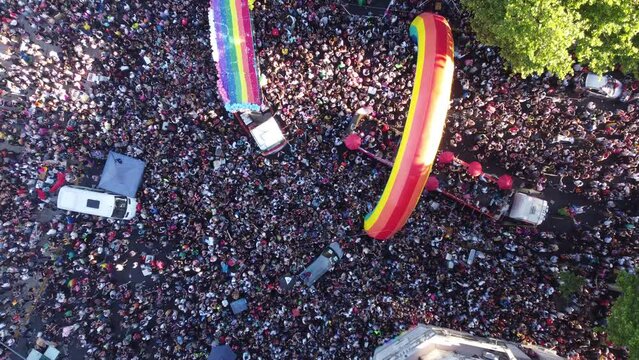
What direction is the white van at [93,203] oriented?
to the viewer's right

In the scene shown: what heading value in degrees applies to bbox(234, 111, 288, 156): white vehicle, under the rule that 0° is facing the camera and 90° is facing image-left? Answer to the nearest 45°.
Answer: approximately 315°

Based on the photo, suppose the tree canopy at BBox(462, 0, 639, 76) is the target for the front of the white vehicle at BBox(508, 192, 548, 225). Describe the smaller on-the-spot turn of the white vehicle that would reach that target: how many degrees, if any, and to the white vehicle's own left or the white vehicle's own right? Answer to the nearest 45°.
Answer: approximately 90° to the white vehicle's own left

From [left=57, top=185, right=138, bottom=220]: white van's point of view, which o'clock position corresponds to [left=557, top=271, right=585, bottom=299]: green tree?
The green tree is roughly at 1 o'clock from the white van.

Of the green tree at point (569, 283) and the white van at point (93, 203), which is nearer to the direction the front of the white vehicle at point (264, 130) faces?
the green tree
